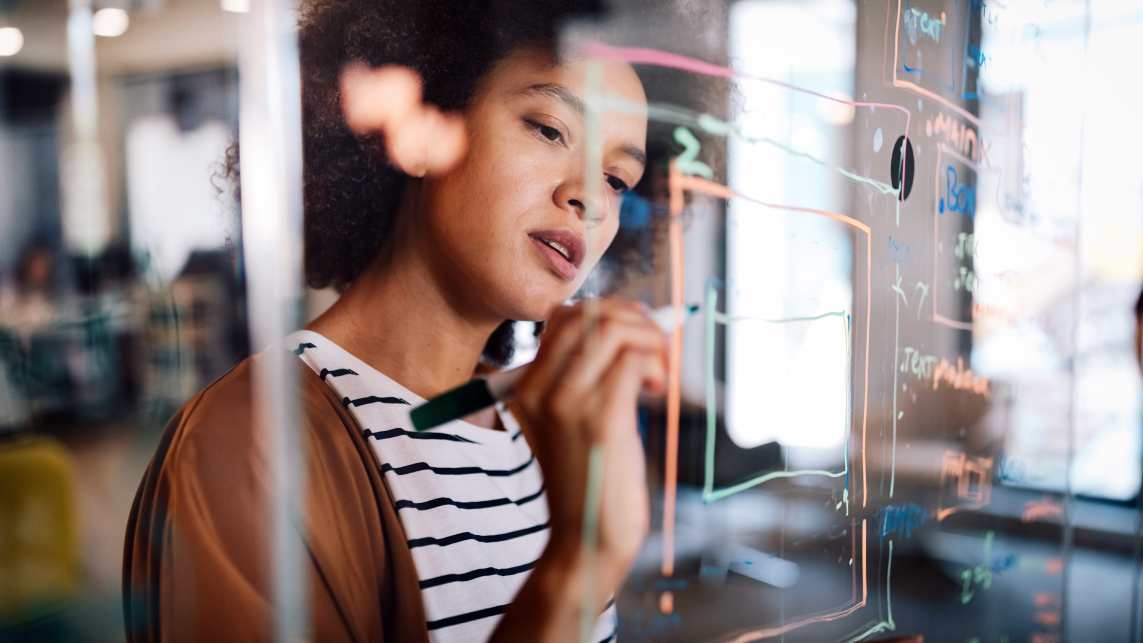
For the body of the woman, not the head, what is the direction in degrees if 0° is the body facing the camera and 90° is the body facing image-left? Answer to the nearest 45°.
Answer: approximately 315°

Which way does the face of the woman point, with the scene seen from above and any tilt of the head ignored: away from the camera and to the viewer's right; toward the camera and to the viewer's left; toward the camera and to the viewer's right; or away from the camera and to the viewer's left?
toward the camera and to the viewer's right
